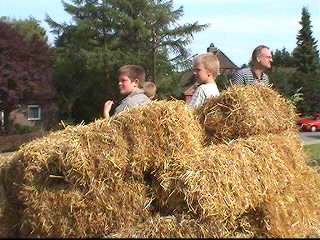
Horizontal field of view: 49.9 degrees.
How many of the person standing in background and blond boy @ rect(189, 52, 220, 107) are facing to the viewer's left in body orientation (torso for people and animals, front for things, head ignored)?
1

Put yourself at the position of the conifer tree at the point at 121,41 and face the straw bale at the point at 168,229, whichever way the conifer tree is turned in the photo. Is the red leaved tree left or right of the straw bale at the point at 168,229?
right

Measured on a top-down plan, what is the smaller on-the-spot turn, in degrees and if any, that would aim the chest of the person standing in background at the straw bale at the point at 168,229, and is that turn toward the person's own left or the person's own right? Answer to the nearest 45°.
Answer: approximately 45° to the person's own right

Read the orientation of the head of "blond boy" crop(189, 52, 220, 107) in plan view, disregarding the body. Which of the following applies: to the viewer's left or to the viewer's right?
to the viewer's left

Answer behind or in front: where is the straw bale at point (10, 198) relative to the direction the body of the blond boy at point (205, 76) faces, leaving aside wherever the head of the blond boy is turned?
in front

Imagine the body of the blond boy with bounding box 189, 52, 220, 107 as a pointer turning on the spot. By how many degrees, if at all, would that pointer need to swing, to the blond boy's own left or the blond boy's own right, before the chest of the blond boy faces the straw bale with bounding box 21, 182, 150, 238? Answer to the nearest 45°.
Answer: approximately 45° to the blond boy's own left

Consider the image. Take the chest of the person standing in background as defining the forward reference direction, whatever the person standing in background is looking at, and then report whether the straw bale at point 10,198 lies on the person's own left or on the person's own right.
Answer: on the person's own right

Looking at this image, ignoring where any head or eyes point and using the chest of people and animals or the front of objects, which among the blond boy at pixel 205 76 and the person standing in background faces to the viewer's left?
the blond boy

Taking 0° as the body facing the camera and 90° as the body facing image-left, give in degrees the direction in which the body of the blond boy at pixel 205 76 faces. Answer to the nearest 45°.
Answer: approximately 90°

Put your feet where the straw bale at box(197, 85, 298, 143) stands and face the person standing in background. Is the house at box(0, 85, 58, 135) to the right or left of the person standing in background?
left

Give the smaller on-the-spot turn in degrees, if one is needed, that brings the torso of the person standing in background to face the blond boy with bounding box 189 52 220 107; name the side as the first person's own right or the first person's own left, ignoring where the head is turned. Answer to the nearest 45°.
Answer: approximately 90° to the first person's own right

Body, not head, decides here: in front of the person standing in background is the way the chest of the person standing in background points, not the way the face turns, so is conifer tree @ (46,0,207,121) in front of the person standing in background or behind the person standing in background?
behind

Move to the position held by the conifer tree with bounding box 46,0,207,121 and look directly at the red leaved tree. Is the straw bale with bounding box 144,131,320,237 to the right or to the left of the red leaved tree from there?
left
